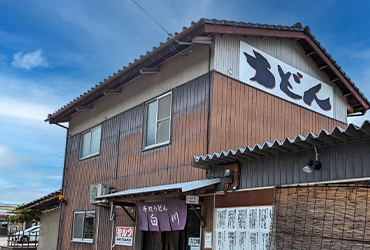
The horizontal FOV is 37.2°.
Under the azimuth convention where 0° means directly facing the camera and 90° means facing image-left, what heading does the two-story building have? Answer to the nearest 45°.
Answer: approximately 45°

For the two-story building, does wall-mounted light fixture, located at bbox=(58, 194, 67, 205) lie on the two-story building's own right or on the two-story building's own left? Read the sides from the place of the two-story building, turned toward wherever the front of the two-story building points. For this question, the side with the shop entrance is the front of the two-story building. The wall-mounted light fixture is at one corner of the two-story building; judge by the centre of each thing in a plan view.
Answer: on the two-story building's own right
